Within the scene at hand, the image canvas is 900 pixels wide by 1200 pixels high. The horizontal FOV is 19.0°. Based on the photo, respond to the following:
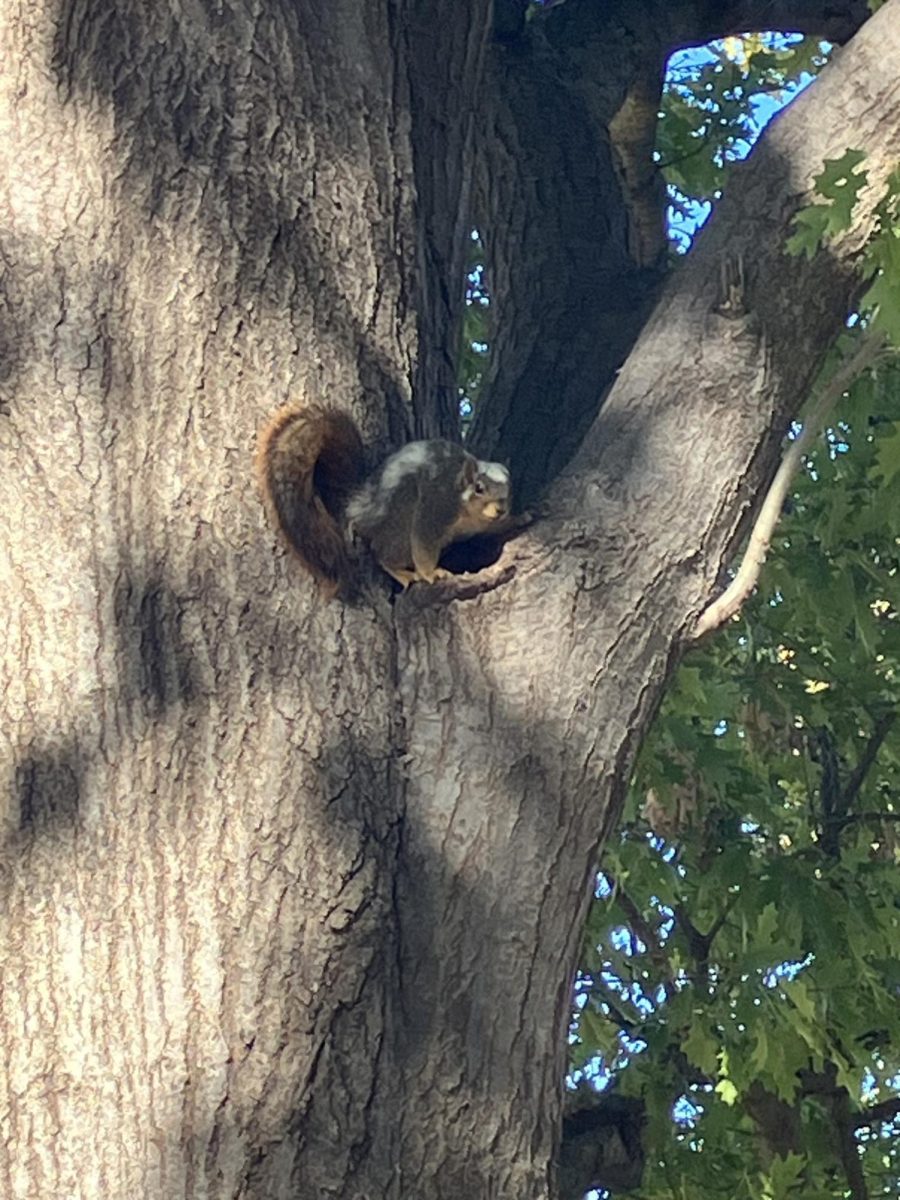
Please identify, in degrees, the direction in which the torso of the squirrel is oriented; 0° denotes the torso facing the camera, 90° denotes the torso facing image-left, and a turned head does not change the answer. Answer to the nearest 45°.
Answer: approximately 270°
